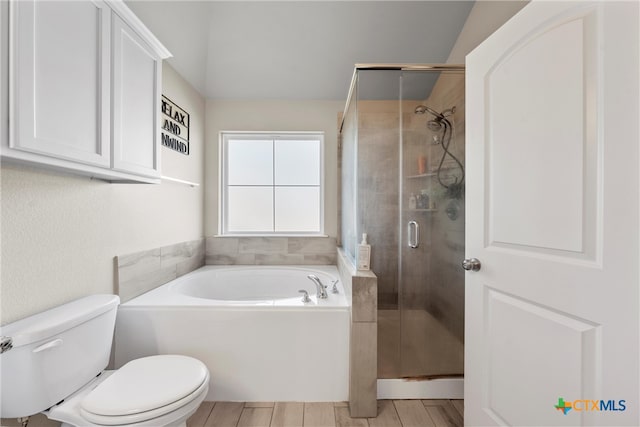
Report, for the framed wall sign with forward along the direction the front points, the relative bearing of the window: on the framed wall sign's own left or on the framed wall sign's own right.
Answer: on the framed wall sign's own left

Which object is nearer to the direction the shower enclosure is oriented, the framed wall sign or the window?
the framed wall sign

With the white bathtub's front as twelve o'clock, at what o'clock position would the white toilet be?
The white toilet is roughly at 2 o'clock from the white bathtub.

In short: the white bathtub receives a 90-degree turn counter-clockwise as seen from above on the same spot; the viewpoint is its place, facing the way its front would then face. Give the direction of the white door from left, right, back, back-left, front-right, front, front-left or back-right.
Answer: front-right

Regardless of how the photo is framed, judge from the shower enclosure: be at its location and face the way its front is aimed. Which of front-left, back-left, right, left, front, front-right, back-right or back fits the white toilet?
front-right

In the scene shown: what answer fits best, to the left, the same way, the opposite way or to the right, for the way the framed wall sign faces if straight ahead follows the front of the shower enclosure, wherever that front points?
to the left

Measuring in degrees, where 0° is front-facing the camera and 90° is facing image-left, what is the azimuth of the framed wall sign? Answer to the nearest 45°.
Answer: approximately 315°

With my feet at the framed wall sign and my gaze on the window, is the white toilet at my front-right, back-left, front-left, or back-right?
back-right

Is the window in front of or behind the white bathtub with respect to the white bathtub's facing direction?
behind

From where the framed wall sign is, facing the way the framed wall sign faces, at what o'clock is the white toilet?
The white toilet is roughly at 2 o'clock from the framed wall sign.

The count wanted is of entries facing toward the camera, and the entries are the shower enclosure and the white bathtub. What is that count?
2
